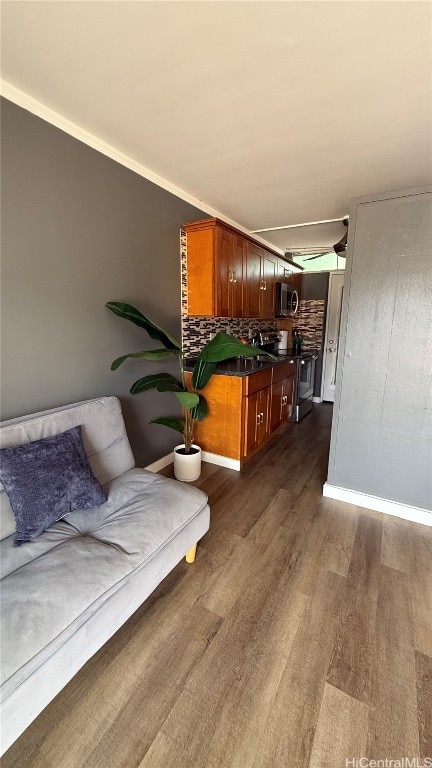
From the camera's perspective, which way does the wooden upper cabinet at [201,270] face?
to the viewer's right

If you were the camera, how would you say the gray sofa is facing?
facing the viewer and to the right of the viewer

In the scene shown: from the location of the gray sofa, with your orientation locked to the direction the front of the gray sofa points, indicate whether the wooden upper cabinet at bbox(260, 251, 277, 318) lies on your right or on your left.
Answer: on your left

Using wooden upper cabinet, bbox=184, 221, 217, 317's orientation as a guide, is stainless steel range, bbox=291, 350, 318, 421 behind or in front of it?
in front

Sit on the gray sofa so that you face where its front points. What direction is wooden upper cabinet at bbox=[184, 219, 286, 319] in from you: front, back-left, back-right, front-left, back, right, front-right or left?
left

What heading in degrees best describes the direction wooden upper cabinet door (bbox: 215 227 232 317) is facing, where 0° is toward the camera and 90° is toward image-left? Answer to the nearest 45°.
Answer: approximately 270°

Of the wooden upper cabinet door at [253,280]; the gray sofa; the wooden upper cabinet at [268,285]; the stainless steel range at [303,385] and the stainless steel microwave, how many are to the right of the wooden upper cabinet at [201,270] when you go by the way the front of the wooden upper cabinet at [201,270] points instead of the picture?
1
